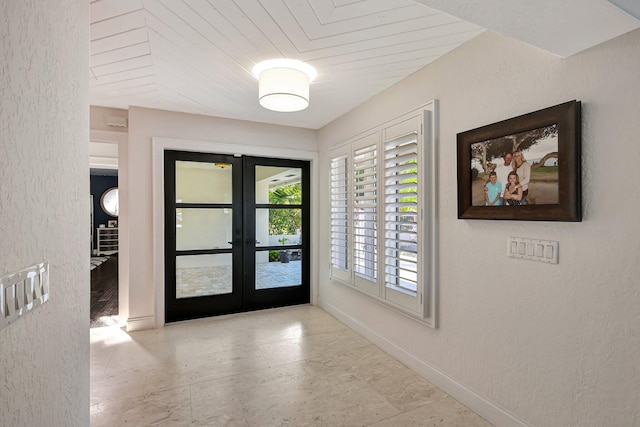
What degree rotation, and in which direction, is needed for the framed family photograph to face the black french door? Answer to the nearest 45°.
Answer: approximately 45° to its right

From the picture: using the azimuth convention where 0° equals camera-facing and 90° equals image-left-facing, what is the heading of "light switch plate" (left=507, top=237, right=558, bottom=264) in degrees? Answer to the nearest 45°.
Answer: approximately 45°

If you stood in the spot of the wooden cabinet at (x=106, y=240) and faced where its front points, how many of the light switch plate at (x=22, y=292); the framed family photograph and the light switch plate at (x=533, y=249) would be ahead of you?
3

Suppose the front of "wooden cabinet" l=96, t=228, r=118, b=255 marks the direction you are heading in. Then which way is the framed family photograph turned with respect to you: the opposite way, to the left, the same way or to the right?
to the right

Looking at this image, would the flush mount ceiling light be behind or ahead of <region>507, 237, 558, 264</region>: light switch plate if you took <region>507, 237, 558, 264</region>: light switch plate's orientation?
ahead

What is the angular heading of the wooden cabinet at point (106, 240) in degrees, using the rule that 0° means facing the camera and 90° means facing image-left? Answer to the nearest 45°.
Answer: approximately 0°

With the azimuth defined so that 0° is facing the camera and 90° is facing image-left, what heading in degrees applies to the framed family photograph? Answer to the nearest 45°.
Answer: approximately 45°

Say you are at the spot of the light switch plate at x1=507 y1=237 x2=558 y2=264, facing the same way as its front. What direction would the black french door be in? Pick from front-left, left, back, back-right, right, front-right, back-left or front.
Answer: front-right

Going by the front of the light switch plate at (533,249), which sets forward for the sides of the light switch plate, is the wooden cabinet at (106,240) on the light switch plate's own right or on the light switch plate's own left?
on the light switch plate's own right

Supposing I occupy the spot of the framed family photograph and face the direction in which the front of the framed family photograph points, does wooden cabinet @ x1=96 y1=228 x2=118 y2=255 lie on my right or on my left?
on my right
